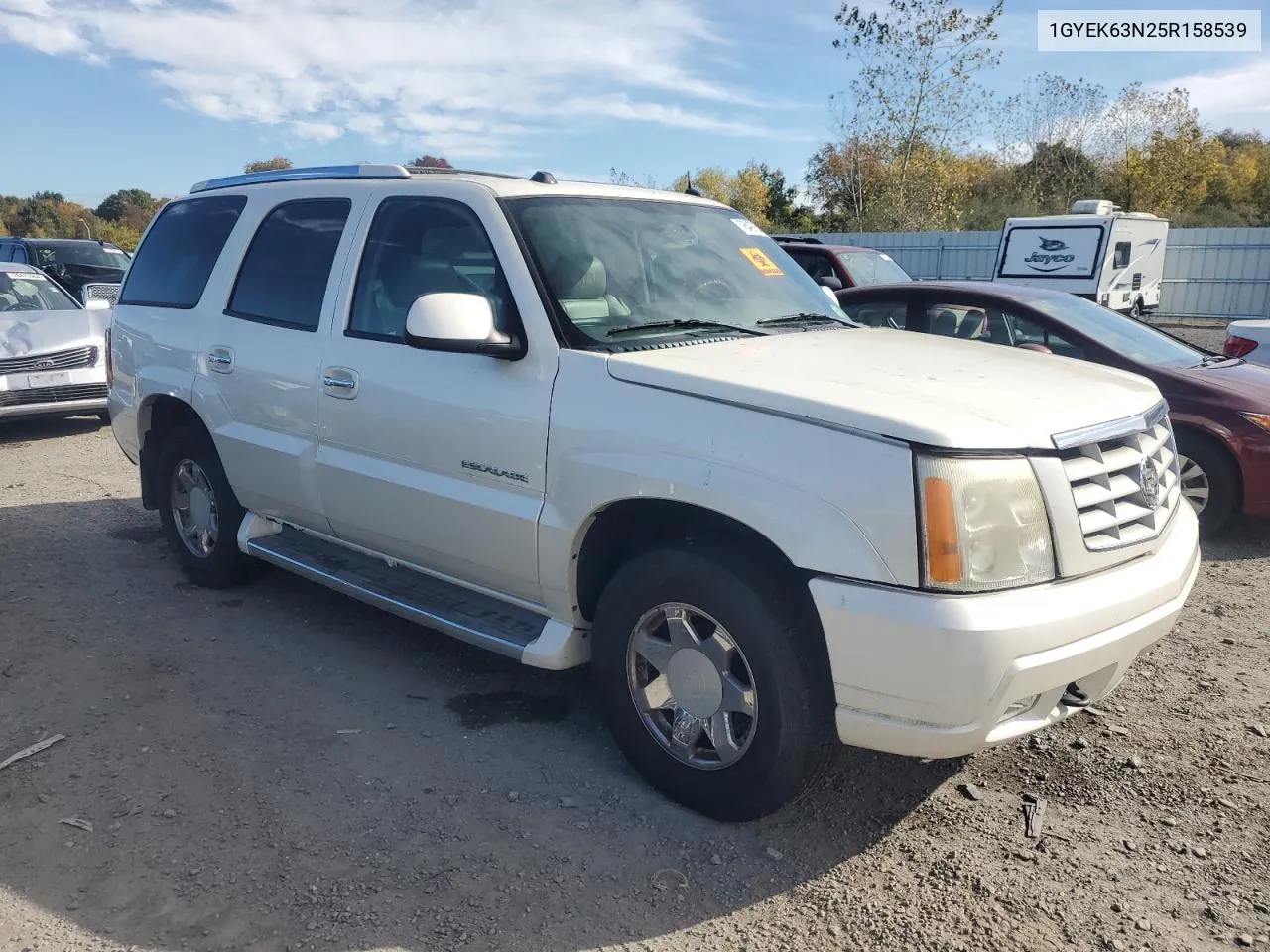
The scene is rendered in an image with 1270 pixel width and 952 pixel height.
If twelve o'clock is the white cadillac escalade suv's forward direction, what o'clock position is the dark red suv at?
The dark red suv is roughly at 8 o'clock from the white cadillac escalade suv.

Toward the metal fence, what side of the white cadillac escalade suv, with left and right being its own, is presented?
left

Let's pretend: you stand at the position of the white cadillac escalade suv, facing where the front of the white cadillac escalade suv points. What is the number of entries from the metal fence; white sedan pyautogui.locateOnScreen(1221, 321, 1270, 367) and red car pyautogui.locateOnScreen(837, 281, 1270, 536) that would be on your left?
3

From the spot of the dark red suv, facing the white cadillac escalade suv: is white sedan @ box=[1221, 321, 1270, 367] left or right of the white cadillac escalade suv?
left

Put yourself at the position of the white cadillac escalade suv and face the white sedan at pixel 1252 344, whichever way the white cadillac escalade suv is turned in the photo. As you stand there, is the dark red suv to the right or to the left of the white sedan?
left

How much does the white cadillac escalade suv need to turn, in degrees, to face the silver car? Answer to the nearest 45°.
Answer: approximately 180°

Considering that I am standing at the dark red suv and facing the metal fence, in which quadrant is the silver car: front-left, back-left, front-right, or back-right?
back-left

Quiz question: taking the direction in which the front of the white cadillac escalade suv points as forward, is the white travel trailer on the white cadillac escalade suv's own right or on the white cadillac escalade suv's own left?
on the white cadillac escalade suv's own left

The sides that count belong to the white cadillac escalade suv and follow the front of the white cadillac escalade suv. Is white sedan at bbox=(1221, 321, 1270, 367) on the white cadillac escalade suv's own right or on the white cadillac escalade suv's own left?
on the white cadillac escalade suv's own left

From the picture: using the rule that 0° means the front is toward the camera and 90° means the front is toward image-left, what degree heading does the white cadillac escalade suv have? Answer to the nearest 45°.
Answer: approximately 315°

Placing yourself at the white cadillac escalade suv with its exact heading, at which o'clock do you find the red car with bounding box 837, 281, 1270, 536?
The red car is roughly at 9 o'clock from the white cadillac escalade suv.
